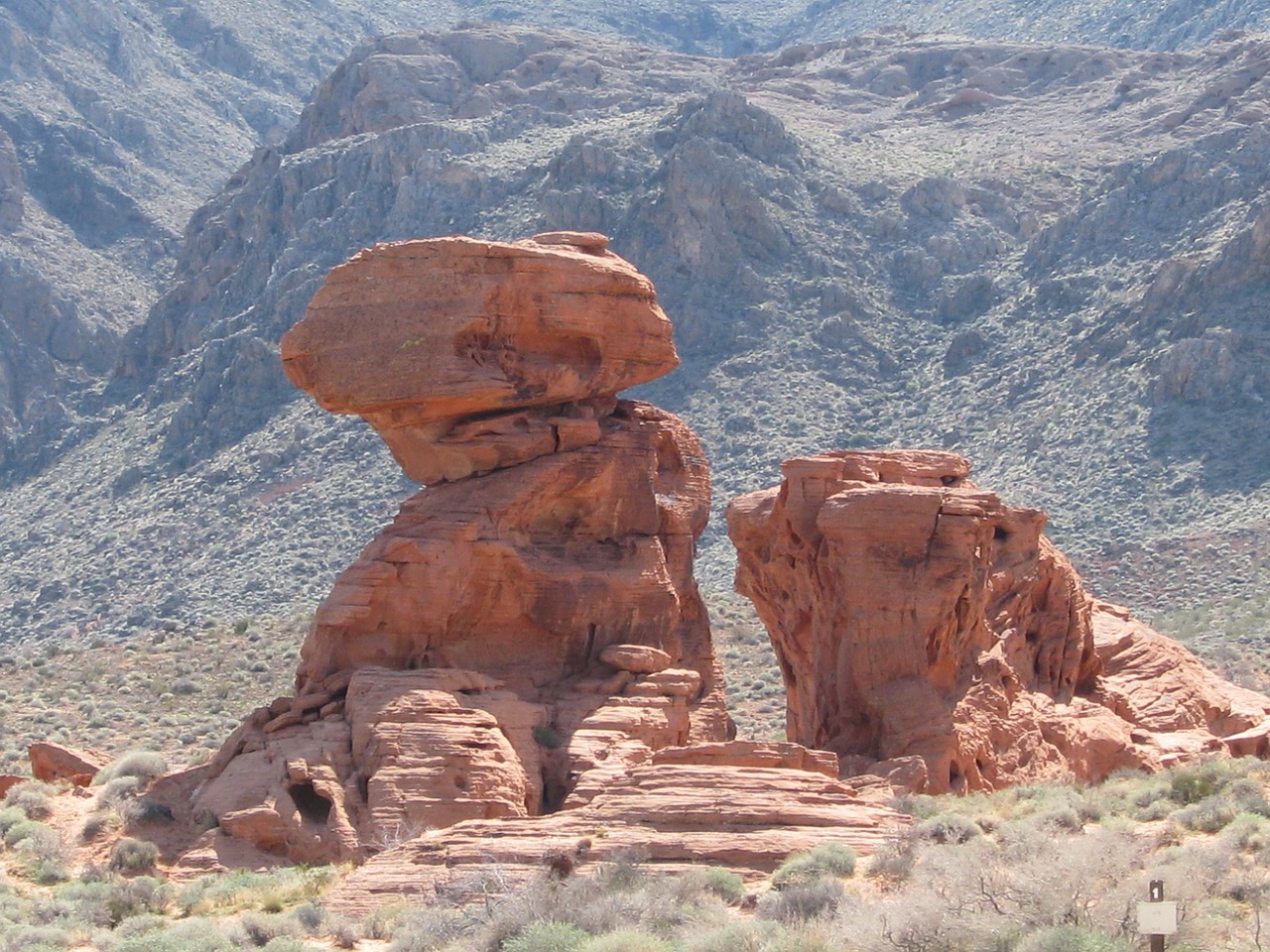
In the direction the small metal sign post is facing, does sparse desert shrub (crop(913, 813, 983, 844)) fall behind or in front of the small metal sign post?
behind

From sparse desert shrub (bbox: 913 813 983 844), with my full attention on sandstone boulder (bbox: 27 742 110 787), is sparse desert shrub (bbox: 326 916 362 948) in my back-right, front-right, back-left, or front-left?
front-left

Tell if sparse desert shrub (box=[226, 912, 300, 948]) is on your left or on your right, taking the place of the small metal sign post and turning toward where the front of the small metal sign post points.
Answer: on your right

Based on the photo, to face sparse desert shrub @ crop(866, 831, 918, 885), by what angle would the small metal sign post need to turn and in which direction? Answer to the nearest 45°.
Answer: approximately 135° to its right

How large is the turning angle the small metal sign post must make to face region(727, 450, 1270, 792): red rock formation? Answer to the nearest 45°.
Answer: approximately 180°

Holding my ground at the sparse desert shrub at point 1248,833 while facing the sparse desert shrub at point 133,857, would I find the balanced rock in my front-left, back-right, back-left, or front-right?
front-right

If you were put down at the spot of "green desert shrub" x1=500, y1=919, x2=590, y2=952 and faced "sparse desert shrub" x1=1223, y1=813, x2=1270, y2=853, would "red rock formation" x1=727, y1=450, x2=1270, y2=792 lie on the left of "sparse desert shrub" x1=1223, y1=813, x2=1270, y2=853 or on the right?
left

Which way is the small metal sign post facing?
toward the camera

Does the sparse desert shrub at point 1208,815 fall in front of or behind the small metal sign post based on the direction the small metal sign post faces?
behind

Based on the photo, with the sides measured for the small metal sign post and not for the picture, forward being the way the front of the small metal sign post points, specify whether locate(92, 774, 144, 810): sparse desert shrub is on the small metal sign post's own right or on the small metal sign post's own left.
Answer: on the small metal sign post's own right
